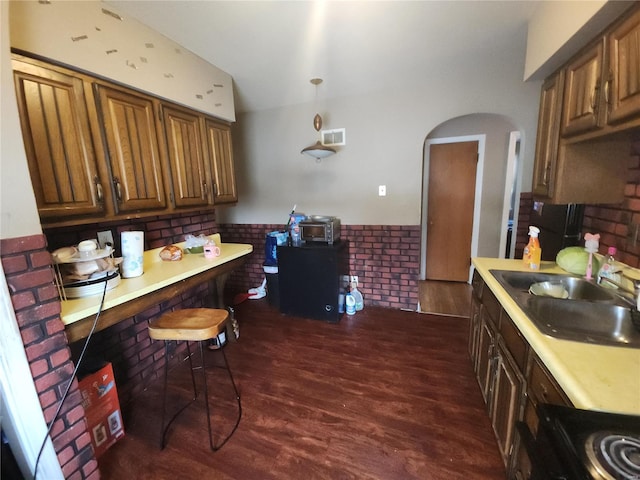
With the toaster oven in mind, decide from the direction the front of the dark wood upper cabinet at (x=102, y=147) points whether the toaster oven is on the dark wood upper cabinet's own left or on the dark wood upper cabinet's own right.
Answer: on the dark wood upper cabinet's own left

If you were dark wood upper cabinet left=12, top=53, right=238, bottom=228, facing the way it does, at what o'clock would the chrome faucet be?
The chrome faucet is roughly at 12 o'clock from the dark wood upper cabinet.

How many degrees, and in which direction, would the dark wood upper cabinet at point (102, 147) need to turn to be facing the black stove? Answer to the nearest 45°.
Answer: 0° — it already faces it

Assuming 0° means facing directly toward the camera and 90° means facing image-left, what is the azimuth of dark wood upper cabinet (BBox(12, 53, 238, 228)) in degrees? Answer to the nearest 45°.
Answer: approximately 315°

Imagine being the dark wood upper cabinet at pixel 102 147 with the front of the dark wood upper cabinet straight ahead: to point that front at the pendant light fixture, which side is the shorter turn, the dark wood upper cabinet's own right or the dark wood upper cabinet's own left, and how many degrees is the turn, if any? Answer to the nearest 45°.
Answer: approximately 45° to the dark wood upper cabinet's own left

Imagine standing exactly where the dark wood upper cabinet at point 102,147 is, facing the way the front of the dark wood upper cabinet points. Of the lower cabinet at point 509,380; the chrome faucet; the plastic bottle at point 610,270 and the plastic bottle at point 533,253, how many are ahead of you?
4

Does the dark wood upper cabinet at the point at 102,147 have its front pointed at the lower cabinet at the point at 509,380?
yes
